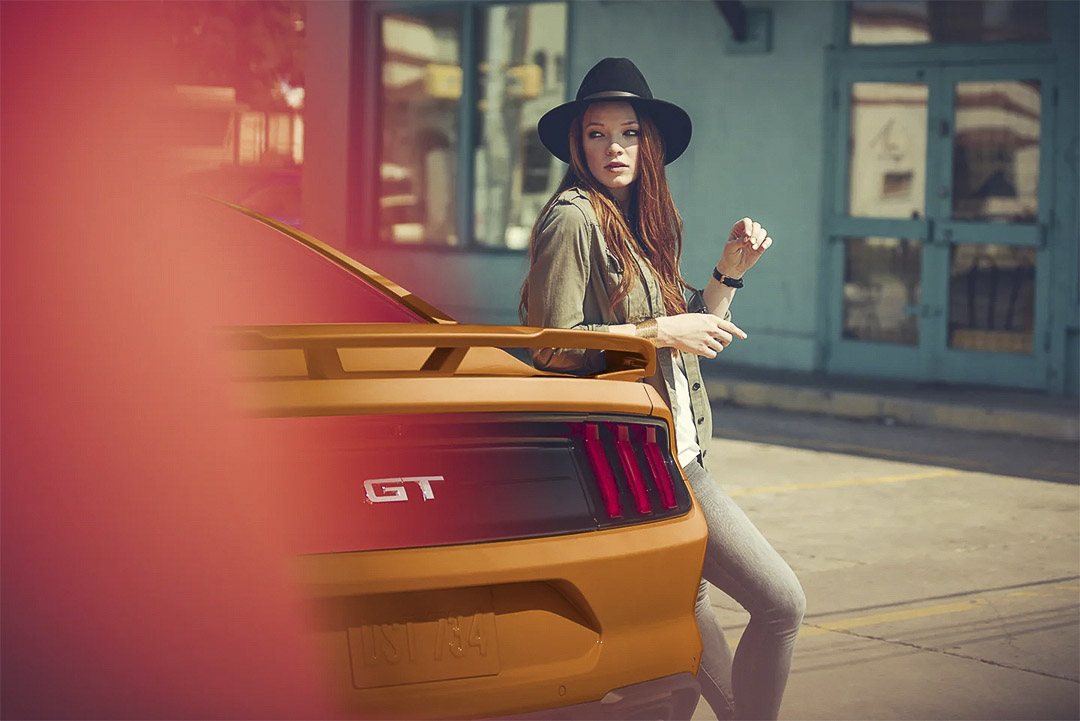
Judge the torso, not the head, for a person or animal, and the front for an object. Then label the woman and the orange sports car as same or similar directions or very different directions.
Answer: very different directions

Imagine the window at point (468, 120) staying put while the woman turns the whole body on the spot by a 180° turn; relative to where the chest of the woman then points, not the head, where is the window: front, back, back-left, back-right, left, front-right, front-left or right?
front-right

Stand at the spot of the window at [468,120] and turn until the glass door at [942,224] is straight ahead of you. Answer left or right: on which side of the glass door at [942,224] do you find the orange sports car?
right

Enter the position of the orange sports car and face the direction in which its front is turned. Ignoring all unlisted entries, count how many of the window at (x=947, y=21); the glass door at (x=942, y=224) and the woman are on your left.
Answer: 0

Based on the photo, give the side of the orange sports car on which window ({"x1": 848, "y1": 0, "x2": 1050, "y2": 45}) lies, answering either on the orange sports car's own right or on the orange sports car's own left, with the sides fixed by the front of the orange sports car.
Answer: on the orange sports car's own right

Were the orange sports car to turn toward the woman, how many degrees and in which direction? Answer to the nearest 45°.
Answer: approximately 90° to its right

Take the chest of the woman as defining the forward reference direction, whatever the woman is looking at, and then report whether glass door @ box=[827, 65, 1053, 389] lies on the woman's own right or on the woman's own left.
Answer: on the woman's own left

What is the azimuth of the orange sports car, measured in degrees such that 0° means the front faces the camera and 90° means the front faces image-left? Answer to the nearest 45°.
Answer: approximately 135°
